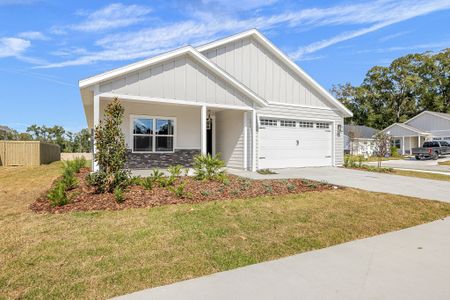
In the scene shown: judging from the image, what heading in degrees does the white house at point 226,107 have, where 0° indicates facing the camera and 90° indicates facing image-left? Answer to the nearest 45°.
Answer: approximately 315°

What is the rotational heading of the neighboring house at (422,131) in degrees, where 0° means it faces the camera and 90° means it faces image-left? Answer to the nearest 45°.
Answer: approximately 45°

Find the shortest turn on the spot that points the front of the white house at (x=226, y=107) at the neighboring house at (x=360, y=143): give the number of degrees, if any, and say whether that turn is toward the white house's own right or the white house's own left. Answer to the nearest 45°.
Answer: approximately 90° to the white house's own left

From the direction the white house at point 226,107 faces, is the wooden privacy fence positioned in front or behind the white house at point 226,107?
behind

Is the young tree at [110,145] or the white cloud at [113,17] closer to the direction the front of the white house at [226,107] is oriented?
the young tree

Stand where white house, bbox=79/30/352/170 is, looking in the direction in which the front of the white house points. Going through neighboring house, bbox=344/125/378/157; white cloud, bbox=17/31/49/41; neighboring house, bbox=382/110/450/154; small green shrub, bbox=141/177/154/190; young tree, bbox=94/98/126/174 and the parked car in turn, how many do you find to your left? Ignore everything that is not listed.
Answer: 3

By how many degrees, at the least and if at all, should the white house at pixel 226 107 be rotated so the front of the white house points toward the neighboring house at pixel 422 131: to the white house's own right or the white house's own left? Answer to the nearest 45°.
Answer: approximately 90° to the white house's own left

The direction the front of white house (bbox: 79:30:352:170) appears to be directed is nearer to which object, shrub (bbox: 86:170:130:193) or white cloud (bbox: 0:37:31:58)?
the shrub
